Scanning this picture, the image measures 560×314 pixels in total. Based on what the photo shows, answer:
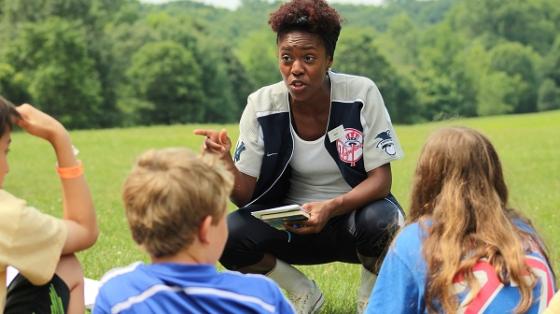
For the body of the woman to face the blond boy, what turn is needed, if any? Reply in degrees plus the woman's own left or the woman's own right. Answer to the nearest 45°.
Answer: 0° — they already face them

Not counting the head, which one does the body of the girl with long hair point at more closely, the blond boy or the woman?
the woman

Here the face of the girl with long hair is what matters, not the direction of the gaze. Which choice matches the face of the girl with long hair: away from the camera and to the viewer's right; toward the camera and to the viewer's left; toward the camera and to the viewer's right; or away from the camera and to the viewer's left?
away from the camera and to the viewer's left

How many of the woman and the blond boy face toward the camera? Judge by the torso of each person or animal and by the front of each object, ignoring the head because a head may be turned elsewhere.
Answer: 1

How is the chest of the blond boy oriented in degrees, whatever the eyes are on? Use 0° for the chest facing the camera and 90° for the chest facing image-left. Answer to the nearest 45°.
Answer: approximately 225°

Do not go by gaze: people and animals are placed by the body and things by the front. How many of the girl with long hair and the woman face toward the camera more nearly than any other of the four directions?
1

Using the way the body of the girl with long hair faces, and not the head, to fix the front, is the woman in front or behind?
in front

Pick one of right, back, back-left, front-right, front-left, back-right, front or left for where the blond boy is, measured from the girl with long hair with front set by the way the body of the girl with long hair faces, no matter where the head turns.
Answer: left
